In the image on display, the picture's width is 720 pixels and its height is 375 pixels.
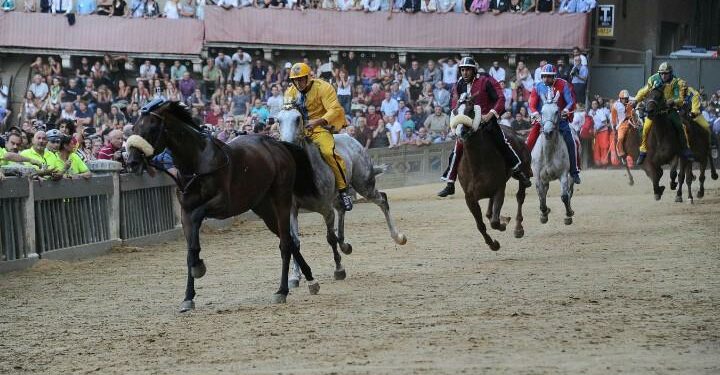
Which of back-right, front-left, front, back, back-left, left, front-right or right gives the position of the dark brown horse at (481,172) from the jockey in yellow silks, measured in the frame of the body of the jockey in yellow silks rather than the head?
back

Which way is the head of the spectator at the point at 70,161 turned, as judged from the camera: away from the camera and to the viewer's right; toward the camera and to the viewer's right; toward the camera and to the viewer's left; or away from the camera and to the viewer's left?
toward the camera and to the viewer's right

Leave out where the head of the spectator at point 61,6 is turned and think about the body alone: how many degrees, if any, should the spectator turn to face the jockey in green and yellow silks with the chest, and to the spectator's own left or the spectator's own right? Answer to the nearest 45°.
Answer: approximately 45° to the spectator's own left

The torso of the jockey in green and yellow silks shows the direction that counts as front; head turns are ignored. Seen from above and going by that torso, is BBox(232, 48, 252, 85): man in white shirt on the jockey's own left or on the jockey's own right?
on the jockey's own right

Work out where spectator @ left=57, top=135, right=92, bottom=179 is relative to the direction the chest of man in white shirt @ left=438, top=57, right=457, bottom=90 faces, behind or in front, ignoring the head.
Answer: in front

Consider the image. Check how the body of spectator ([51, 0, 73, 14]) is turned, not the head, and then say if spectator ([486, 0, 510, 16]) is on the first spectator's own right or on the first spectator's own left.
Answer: on the first spectator's own left

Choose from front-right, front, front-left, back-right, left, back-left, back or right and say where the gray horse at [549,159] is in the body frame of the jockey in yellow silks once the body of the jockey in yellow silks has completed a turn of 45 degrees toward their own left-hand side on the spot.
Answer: back-left

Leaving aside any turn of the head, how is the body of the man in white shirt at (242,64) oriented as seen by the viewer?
toward the camera

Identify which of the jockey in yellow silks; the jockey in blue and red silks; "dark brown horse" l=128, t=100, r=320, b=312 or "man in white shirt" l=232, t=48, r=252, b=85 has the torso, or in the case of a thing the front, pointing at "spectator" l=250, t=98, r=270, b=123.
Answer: the man in white shirt

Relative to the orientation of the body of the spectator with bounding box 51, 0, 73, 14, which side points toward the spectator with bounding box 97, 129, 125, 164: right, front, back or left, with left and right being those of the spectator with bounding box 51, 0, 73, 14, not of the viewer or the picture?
front

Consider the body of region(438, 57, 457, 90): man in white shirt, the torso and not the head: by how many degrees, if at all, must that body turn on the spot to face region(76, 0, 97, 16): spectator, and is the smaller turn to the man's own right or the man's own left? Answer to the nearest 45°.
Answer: approximately 90° to the man's own right

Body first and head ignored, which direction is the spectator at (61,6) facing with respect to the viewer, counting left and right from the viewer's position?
facing the viewer

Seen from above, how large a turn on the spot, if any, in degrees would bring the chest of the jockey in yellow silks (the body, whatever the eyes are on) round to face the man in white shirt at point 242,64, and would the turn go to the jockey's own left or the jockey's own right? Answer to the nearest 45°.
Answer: approximately 135° to the jockey's own right

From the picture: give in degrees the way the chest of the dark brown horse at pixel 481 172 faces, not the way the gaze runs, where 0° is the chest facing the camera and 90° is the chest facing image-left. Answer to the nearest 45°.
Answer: approximately 45°

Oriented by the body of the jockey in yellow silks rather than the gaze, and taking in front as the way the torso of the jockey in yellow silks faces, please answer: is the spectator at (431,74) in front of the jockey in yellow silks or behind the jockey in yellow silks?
behind
